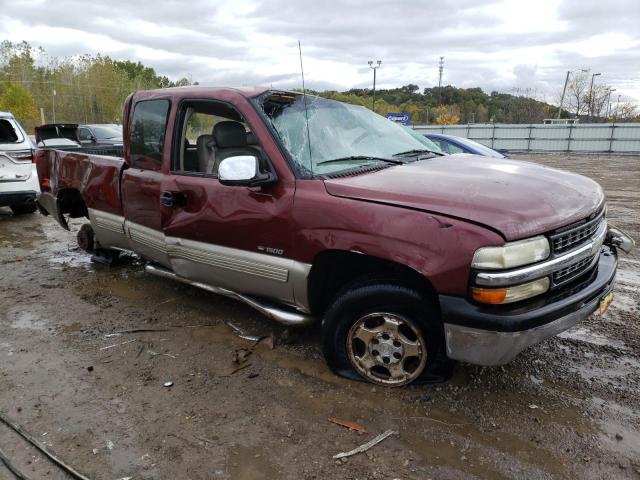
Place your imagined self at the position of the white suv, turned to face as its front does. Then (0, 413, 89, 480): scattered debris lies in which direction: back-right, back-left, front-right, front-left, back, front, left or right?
back

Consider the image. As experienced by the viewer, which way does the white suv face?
facing away from the viewer

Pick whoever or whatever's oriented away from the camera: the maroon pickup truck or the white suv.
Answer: the white suv

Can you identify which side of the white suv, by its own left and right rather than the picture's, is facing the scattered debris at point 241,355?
back

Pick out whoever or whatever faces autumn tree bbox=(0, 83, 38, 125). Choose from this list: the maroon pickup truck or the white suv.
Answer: the white suv

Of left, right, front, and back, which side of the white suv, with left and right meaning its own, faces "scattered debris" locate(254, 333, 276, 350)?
back

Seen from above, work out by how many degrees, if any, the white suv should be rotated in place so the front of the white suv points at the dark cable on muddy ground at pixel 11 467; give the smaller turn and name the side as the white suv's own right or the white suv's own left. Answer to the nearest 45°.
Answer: approximately 180°

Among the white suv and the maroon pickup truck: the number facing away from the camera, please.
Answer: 1

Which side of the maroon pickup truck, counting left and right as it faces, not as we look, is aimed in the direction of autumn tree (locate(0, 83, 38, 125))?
back

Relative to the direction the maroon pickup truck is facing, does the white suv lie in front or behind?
behind

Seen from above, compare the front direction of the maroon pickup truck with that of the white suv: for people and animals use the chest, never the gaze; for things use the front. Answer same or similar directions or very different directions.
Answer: very different directions

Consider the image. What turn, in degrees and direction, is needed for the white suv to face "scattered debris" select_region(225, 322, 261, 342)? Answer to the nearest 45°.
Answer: approximately 180°
